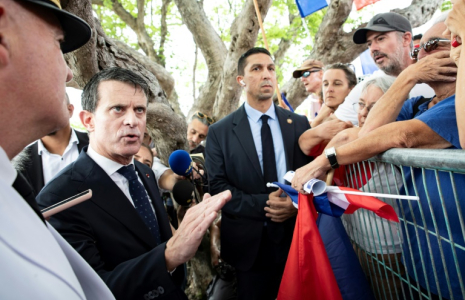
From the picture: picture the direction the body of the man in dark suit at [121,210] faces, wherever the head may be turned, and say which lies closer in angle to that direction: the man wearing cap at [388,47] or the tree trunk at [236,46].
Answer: the man wearing cap

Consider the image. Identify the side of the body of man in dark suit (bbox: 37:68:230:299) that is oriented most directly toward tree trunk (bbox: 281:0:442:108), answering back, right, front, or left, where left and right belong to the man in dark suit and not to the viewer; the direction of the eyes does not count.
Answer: left

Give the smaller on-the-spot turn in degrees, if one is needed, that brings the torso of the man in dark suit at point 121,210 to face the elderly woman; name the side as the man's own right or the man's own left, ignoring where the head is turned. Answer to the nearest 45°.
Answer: approximately 45° to the man's own left

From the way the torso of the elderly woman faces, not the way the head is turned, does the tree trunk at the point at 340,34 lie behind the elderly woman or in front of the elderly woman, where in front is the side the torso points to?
behind

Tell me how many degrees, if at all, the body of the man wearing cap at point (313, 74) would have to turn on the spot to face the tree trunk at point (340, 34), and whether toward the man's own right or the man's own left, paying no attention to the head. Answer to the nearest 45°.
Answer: approximately 135° to the man's own right

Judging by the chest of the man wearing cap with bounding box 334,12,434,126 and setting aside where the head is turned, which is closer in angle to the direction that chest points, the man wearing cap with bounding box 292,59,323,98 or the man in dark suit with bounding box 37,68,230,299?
the man in dark suit

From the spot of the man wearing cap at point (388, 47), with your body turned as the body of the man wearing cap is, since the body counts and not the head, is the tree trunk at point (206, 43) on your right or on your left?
on your right

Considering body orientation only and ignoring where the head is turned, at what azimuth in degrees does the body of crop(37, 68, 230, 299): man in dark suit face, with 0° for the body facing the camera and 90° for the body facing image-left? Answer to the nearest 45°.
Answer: approximately 315°

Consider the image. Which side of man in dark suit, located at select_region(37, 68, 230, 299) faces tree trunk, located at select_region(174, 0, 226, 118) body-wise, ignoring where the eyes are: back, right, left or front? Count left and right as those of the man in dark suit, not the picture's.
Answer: left

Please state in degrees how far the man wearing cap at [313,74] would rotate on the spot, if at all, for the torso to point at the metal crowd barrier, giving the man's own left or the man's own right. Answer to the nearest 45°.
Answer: approximately 90° to the man's own left

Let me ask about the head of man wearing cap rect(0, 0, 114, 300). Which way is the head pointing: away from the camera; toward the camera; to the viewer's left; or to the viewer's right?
to the viewer's right

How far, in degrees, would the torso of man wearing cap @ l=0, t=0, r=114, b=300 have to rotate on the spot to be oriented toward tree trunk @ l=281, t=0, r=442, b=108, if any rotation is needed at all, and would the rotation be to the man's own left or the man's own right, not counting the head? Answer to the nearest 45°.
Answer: approximately 45° to the man's own left

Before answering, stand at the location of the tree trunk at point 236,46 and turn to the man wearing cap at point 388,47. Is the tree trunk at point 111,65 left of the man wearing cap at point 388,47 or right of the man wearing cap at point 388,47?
right

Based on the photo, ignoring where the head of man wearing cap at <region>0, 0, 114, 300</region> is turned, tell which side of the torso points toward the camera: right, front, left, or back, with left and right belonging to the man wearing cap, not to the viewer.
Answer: right

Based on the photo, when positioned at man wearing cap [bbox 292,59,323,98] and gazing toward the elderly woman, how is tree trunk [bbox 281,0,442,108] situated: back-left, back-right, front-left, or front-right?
back-left

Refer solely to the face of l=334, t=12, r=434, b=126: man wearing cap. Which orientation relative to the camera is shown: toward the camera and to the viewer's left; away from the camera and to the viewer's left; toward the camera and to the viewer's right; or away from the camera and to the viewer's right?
toward the camera and to the viewer's left

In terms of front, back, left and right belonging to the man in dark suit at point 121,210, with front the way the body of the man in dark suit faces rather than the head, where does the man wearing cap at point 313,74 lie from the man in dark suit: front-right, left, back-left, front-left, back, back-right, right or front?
left
